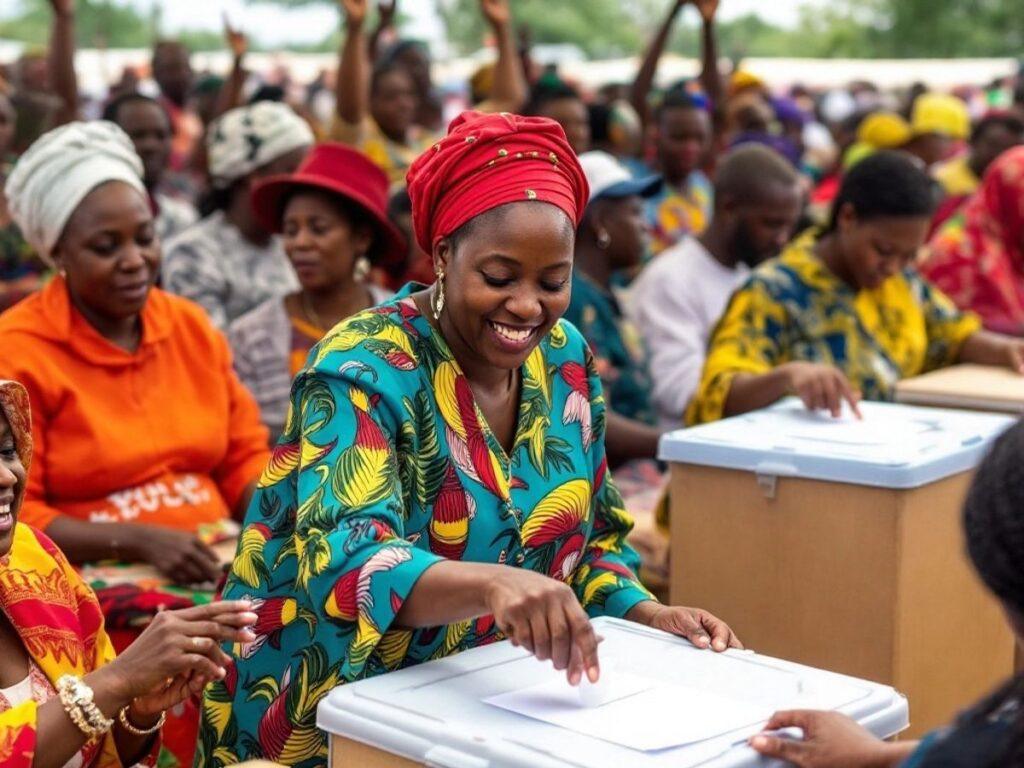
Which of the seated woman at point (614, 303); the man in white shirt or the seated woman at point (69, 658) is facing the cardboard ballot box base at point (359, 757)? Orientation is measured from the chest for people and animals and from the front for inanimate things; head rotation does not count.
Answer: the seated woman at point (69, 658)

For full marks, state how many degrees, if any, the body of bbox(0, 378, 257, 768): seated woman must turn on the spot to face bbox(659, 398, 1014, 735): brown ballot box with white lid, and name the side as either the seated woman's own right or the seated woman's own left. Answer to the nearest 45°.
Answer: approximately 45° to the seated woman's own left

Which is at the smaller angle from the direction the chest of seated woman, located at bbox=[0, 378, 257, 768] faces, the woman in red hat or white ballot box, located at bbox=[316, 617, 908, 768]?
the white ballot box

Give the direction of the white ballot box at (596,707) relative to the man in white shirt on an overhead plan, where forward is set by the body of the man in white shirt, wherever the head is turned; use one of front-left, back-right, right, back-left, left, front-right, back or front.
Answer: right

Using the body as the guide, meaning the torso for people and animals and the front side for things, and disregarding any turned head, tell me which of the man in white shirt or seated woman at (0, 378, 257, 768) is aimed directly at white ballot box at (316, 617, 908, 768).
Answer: the seated woman

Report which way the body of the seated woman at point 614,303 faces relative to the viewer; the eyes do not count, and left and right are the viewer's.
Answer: facing to the right of the viewer

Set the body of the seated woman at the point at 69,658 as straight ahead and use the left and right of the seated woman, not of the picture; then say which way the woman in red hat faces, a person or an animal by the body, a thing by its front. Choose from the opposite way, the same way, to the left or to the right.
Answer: to the right

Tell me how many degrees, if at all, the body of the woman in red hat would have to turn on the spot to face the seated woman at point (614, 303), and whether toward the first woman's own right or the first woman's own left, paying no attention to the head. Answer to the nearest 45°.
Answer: approximately 135° to the first woman's own left

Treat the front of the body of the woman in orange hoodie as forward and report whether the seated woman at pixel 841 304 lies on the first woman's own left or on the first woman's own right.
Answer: on the first woman's own left
